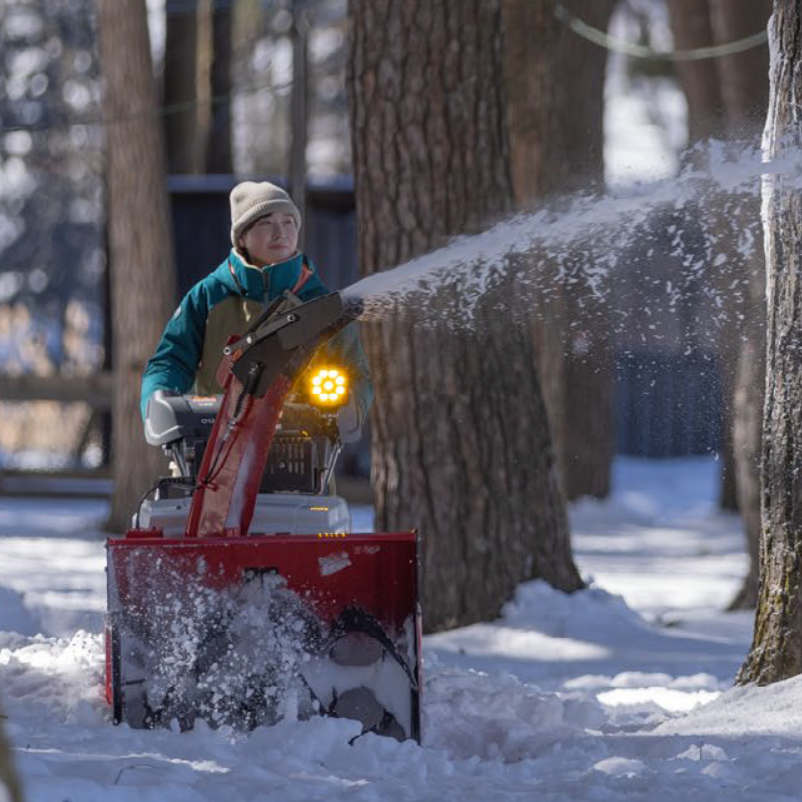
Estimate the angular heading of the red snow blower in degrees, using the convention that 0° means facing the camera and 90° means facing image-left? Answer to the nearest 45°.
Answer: approximately 0°

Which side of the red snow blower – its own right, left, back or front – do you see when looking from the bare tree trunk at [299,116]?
back

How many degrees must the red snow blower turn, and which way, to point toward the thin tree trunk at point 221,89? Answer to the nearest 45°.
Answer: approximately 180°

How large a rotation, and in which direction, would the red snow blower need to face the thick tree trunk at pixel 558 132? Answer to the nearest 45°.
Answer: approximately 180°

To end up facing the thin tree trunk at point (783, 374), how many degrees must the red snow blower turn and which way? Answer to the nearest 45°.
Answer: approximately 90° to its left

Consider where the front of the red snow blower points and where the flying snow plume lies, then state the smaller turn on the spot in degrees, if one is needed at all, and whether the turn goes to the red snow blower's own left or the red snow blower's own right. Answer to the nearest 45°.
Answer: approximately 135° to the red snow blower's own left

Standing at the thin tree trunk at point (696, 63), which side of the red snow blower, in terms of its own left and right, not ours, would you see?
back

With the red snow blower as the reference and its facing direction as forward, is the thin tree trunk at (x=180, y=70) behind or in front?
behind
